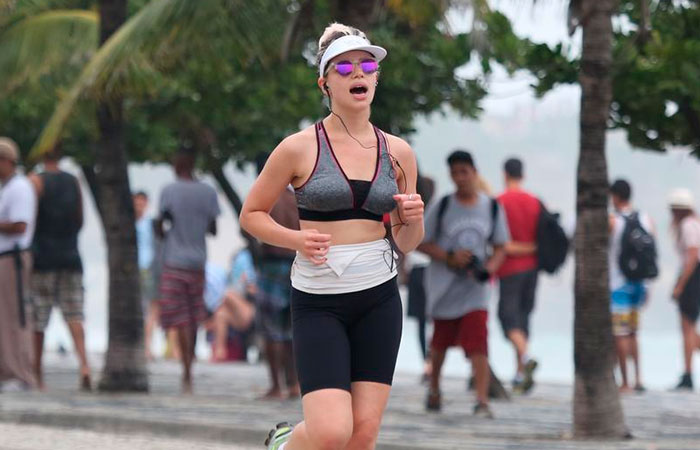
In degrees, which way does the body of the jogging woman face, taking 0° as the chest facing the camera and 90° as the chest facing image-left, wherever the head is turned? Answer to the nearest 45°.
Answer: approximately 315°

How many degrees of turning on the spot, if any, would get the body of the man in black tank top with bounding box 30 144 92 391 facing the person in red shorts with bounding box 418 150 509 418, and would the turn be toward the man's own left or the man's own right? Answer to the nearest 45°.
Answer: approximately 135° to the man's own right

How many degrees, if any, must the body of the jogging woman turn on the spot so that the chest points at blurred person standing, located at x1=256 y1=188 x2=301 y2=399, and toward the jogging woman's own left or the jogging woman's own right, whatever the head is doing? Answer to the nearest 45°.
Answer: approximately 135° to the jogging woman's own left

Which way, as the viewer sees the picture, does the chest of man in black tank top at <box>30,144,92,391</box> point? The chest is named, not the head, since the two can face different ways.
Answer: away from the camera

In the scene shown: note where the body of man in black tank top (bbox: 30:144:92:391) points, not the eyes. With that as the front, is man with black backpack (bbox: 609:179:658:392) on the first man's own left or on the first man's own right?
on the first man's own right

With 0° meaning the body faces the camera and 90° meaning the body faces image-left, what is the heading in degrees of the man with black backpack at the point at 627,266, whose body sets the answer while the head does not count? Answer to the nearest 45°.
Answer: approximately 135°

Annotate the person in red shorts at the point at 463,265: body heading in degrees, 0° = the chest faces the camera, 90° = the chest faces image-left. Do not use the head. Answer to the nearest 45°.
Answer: approximately 0°

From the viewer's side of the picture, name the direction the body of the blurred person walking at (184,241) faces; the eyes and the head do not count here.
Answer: away from the camera

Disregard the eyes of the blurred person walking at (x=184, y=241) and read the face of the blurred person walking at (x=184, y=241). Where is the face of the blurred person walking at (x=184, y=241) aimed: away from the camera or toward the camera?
away from the camera
